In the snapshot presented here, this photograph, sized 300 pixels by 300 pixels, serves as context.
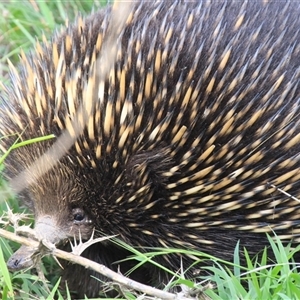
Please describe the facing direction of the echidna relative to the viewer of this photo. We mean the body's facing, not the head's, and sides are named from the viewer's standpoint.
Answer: facing the viewer and to the left of the viewer
